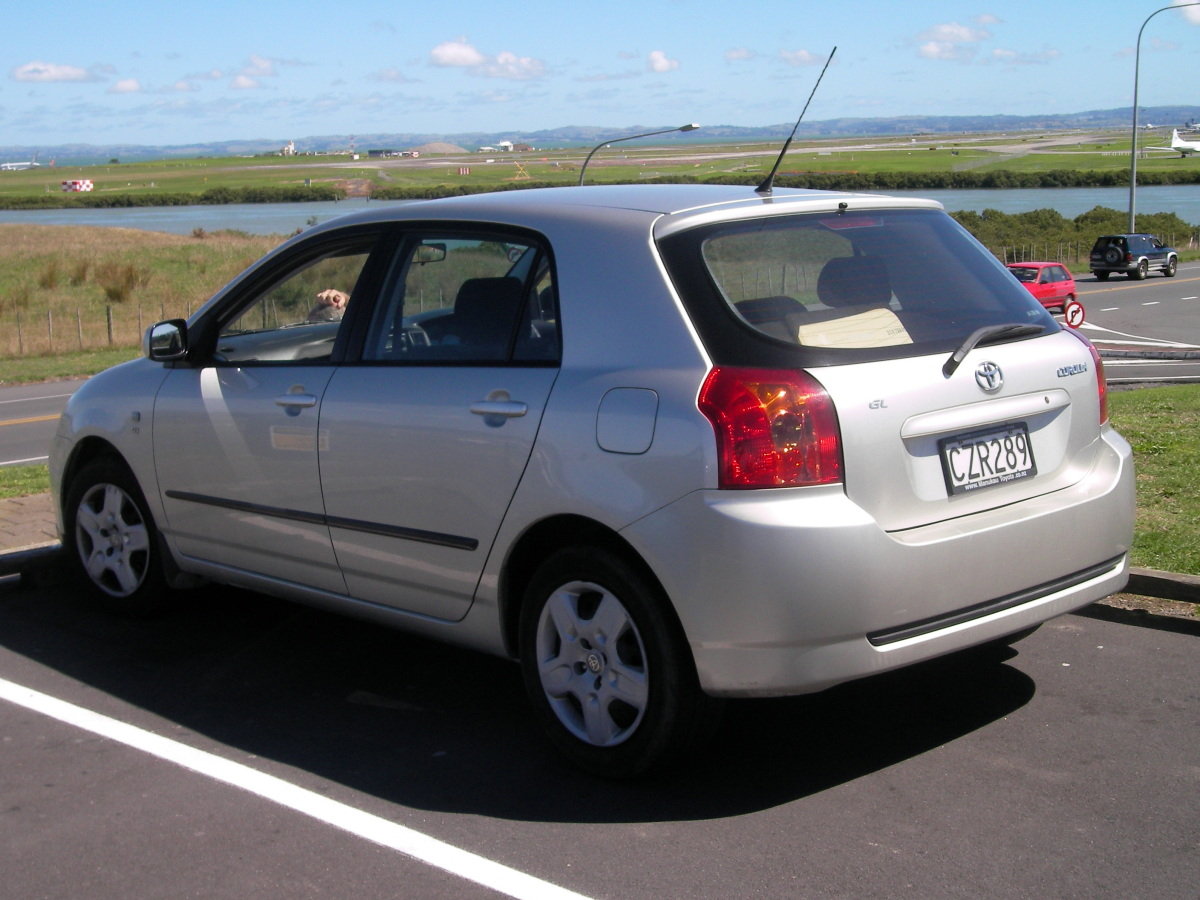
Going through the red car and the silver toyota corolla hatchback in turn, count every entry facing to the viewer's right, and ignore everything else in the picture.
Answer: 0

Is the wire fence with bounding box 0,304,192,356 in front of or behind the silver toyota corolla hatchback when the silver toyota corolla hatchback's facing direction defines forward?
in front

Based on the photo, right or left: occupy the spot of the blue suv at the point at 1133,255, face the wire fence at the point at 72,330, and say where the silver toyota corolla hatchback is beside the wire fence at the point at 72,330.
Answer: left

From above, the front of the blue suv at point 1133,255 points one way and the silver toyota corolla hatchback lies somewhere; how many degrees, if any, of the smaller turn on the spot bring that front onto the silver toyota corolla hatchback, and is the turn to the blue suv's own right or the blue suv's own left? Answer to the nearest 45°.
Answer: approximately 135° to the blue suv's own right

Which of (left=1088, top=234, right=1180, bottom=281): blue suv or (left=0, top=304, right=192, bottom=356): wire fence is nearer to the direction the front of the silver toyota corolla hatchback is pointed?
the wire fence

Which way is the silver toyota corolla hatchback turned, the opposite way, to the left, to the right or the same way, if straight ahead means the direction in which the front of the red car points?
to the right

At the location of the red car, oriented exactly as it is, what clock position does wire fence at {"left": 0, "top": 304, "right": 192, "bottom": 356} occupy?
The wire fence is roughly at 1 o'clock from the red car.

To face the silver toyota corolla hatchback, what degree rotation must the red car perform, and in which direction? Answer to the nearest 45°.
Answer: approximately 45° to its left

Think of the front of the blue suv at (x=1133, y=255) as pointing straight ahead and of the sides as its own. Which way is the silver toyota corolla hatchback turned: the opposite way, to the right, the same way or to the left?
to the left

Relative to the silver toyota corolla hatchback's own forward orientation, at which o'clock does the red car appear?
The red car is roughly at 2 o'clock from the silver toyota corolla hatchback.

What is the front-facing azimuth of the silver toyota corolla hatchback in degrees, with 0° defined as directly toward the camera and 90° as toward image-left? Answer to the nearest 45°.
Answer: approximately 135°

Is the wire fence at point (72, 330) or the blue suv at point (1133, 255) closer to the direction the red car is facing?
the wire fence

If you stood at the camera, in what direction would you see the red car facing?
facing the viewer and to the left of the viewer

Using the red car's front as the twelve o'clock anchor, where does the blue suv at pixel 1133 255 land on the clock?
The blue suv is roughly at 5 o'clock from the red car.

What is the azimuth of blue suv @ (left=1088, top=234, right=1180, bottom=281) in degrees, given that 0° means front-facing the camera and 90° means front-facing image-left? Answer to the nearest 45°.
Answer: approximately 225°

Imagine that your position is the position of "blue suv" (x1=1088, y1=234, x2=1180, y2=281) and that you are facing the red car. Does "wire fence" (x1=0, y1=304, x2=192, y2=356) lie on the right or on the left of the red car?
right

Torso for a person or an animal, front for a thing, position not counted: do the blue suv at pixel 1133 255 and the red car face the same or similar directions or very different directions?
very different directions
